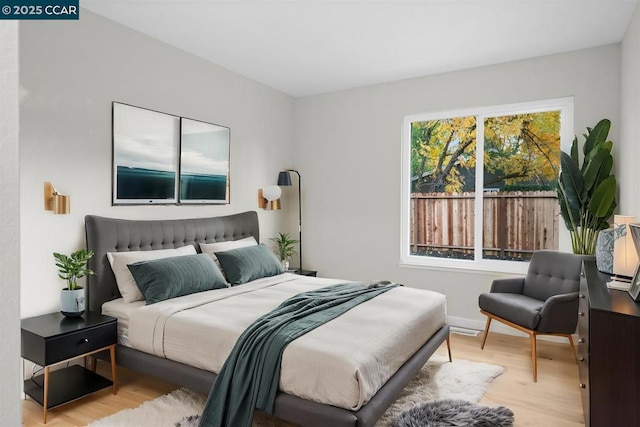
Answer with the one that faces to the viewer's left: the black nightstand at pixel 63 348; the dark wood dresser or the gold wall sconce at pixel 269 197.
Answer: the dark wood dresser

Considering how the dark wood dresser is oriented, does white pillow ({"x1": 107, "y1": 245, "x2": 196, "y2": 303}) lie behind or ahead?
ahead

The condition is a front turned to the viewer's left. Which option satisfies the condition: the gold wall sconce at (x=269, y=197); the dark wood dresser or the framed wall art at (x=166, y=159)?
the dark wood dresser

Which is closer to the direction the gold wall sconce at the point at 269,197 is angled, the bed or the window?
the window

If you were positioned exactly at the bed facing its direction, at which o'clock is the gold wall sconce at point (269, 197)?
The gold wall sconce is roughly at 8 o'clock from the bed.

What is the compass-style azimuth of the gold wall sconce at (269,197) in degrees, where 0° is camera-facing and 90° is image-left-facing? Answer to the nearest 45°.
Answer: approximately 315°

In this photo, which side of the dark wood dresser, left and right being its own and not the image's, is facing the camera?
left

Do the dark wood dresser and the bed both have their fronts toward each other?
yes

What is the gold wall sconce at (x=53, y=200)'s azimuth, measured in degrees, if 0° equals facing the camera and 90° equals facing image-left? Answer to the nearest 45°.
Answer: approximately 315°

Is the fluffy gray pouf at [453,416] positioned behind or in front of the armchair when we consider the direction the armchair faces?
in front
